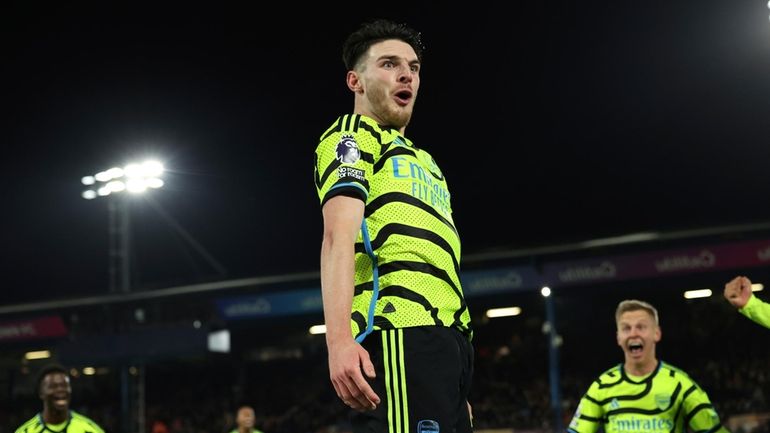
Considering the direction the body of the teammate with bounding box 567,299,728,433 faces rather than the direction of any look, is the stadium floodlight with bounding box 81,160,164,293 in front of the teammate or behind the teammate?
behind

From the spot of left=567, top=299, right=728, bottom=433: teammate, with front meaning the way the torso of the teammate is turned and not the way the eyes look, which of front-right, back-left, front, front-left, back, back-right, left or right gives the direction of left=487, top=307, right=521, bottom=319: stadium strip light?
back

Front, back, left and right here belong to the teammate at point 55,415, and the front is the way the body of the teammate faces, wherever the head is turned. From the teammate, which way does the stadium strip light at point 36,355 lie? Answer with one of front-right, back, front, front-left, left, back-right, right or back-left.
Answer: back

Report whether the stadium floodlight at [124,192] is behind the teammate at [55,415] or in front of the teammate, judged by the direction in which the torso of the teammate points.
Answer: behind

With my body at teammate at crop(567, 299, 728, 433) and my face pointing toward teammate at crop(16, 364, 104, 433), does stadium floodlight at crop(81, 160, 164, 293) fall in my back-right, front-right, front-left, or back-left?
front-right

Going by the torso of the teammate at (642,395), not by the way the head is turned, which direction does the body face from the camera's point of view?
toward the camera

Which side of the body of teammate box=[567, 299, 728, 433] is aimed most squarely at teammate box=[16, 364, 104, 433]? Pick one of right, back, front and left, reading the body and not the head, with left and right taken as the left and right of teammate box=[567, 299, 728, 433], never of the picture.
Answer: right

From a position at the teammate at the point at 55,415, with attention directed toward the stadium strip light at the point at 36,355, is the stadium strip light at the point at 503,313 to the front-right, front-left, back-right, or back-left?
front-right

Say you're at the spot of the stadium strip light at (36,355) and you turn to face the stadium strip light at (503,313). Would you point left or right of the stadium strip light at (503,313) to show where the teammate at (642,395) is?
right

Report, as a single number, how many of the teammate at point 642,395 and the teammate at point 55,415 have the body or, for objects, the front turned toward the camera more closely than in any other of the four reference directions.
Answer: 2
